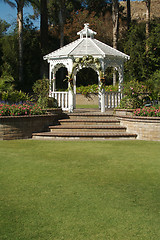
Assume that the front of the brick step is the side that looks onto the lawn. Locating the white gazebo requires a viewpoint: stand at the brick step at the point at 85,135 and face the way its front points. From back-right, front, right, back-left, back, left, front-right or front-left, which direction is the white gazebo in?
back

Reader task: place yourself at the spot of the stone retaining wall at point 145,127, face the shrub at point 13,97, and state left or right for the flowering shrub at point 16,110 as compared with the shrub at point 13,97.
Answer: left

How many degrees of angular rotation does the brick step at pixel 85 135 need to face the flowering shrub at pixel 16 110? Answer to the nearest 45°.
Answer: approximately 90° to its right

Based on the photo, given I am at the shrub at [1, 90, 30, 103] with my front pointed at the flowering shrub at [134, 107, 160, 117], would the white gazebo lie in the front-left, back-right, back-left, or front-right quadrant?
front-left

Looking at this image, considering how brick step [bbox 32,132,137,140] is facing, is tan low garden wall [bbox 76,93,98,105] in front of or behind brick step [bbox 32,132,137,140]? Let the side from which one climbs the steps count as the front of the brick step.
behind

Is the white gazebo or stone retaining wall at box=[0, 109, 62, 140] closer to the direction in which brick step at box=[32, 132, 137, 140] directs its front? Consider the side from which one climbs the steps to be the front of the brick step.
the stone retaining wall

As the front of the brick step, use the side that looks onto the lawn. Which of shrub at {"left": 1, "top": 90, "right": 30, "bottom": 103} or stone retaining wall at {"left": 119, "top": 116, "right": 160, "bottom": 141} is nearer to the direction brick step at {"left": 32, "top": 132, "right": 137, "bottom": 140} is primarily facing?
the stone retaining wall

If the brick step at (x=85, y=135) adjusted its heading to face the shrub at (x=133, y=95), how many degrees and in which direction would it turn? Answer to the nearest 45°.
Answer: approximately 135° to its left

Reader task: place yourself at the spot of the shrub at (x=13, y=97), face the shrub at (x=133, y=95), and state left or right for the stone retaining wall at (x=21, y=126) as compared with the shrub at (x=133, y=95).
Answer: right

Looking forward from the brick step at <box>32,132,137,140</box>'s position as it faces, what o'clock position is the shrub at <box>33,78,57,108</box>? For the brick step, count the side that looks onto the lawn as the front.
The shrub is roughly at 5 o'clock from the brick step.

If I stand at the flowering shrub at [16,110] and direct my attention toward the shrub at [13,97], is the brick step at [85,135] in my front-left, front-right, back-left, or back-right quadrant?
back-right

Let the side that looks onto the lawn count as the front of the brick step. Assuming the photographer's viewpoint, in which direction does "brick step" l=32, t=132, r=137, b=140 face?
facing the viewer

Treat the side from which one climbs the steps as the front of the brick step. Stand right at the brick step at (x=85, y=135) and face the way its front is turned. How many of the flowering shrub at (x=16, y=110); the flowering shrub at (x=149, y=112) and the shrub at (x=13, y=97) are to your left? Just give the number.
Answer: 1

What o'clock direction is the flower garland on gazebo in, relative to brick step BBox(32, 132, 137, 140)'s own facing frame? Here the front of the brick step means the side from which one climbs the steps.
The flower garland on gazebo is roughly at 6 o'clock from the brick step.

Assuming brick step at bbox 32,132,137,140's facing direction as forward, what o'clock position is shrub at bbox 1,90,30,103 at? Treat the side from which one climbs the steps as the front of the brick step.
The shrub is roughly at 5 o'clock from the brick step.

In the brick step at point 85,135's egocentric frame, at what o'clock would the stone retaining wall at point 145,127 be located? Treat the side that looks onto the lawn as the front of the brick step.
The stone retaining wall is roughly at 9 o'clock from the brick step.
